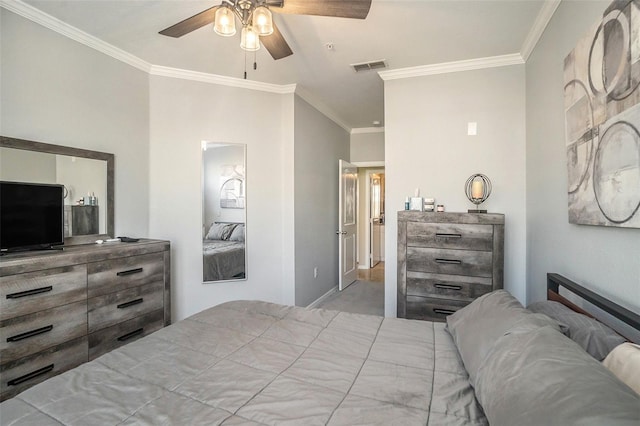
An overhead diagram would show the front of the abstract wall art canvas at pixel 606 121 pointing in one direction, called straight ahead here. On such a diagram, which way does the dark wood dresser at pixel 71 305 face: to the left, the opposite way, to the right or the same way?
the opposite way

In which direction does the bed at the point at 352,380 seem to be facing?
to the viewer's left

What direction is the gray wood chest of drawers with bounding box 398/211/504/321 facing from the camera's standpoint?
toward the camera

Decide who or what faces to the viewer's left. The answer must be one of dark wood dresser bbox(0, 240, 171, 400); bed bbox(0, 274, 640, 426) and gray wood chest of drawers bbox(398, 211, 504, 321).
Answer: the bed

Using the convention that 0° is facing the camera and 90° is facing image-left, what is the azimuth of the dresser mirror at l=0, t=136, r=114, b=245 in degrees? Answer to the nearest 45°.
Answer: approximately 315°

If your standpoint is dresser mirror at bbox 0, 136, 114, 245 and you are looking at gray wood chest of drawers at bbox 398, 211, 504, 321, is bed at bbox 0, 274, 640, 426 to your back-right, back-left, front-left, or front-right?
front-right

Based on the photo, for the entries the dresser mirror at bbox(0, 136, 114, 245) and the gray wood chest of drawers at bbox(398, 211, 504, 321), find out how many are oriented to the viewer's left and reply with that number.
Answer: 0

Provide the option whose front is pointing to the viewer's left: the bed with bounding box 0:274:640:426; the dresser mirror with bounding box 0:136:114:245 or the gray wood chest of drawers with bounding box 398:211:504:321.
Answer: the bed

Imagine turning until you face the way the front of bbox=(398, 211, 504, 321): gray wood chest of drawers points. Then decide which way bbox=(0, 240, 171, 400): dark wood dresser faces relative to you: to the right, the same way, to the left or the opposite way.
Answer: to the left

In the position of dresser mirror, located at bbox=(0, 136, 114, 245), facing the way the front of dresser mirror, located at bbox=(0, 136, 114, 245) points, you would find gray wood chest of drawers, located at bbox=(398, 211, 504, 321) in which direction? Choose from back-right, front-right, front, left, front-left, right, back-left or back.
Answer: front

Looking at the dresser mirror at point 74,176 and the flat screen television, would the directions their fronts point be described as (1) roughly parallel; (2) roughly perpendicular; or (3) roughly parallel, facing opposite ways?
roughly parallel

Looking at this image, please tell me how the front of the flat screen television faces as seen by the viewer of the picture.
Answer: facing the viewer and to the right of the viewer

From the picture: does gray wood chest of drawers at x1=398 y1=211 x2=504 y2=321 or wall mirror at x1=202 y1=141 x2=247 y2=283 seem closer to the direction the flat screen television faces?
the gray wood chest of drawers

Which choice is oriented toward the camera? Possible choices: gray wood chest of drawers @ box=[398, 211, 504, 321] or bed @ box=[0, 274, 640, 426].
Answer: the gray wood chest of drawers

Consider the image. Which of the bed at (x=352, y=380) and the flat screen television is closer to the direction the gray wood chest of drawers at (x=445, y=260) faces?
the bed

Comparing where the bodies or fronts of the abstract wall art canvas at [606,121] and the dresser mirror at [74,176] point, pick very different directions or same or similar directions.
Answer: very different directions

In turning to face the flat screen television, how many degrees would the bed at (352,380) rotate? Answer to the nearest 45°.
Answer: approximately 45° to its right

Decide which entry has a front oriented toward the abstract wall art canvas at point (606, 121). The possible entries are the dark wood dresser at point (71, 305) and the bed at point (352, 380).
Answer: the dark wood dresser
